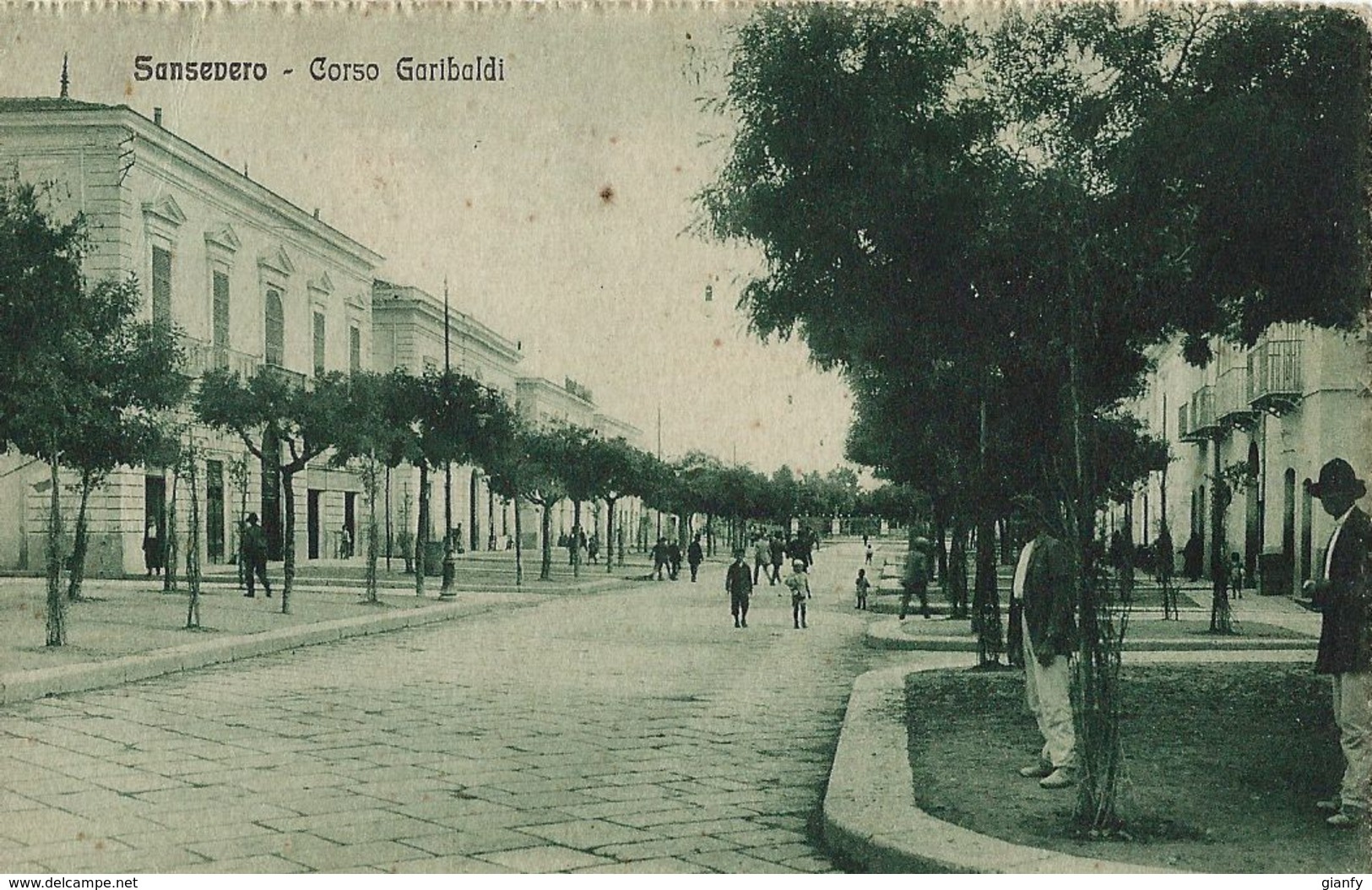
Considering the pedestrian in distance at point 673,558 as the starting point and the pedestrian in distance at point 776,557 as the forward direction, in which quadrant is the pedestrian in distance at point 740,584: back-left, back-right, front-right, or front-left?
front-right

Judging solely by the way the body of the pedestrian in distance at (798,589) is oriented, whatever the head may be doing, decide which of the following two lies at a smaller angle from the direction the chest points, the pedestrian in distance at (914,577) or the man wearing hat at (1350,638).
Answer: the man wearing hat

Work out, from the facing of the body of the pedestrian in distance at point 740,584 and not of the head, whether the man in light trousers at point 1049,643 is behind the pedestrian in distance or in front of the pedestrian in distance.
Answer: in front

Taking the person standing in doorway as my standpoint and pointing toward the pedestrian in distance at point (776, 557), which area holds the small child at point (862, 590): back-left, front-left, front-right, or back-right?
front-right

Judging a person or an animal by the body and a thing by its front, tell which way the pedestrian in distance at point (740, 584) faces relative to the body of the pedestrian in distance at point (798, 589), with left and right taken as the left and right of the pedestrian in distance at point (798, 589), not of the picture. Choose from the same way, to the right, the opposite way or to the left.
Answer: the same way

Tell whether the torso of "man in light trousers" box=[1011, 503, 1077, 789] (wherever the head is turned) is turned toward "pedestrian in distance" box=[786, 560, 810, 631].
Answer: no

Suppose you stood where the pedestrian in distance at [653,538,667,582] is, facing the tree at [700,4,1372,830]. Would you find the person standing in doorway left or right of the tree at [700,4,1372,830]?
right

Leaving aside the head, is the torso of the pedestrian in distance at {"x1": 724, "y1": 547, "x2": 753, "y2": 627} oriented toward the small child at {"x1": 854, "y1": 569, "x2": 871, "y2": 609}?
no

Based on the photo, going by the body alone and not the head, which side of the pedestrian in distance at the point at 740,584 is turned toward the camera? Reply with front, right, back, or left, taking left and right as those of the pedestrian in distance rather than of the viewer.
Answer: front

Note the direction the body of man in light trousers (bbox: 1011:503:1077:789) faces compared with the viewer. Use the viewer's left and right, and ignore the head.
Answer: facing to the left of the viewer
